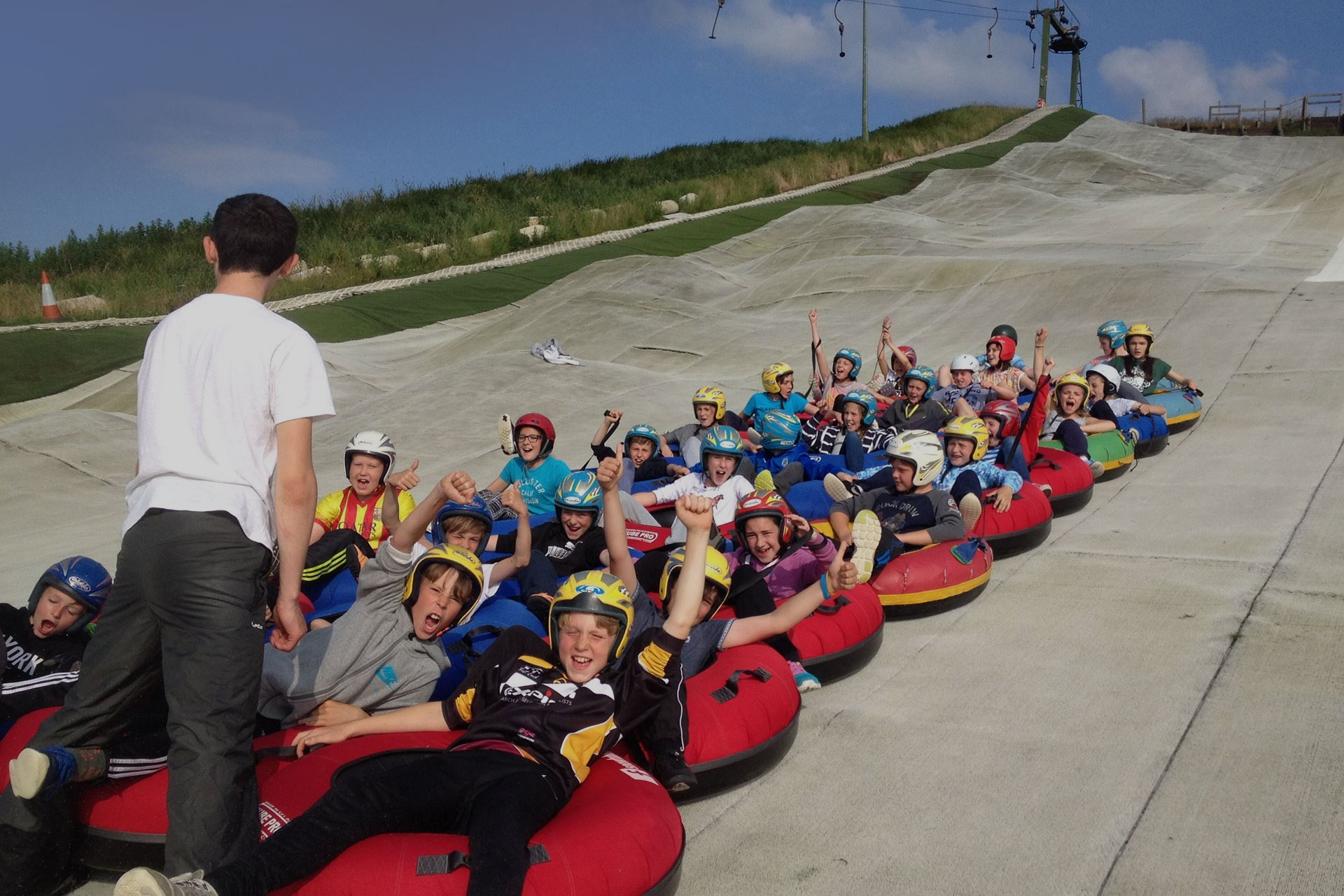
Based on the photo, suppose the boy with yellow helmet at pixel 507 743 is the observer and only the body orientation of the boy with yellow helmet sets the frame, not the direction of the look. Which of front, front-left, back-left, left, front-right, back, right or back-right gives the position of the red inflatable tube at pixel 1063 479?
back-left

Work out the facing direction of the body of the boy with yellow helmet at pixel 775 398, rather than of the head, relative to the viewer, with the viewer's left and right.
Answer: facing the viewer and to the right of the viewer

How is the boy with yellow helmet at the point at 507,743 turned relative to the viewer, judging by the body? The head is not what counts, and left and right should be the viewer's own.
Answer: facing the viewer

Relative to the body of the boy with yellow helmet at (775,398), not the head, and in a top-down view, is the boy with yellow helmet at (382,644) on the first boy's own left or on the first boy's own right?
on the first boy's own right

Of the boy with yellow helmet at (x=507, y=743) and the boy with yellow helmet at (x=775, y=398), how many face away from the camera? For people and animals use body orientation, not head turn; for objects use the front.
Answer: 0

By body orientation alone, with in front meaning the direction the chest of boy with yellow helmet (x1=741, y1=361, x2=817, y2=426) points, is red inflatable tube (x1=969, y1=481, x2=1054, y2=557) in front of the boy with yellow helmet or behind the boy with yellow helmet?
in front

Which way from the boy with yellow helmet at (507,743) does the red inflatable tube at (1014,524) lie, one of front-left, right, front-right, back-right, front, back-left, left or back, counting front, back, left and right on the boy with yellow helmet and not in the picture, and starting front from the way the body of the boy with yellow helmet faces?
back-left

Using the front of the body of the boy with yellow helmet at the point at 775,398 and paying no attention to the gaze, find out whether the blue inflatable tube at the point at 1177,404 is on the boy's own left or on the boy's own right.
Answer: on the boy's own left

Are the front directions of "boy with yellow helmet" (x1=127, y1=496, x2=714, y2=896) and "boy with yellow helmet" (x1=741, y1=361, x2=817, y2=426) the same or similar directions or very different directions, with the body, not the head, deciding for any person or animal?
same or similar directions

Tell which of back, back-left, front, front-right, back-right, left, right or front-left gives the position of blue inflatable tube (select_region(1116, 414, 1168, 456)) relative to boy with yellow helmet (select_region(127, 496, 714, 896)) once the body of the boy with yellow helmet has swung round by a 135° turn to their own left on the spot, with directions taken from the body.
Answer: front
